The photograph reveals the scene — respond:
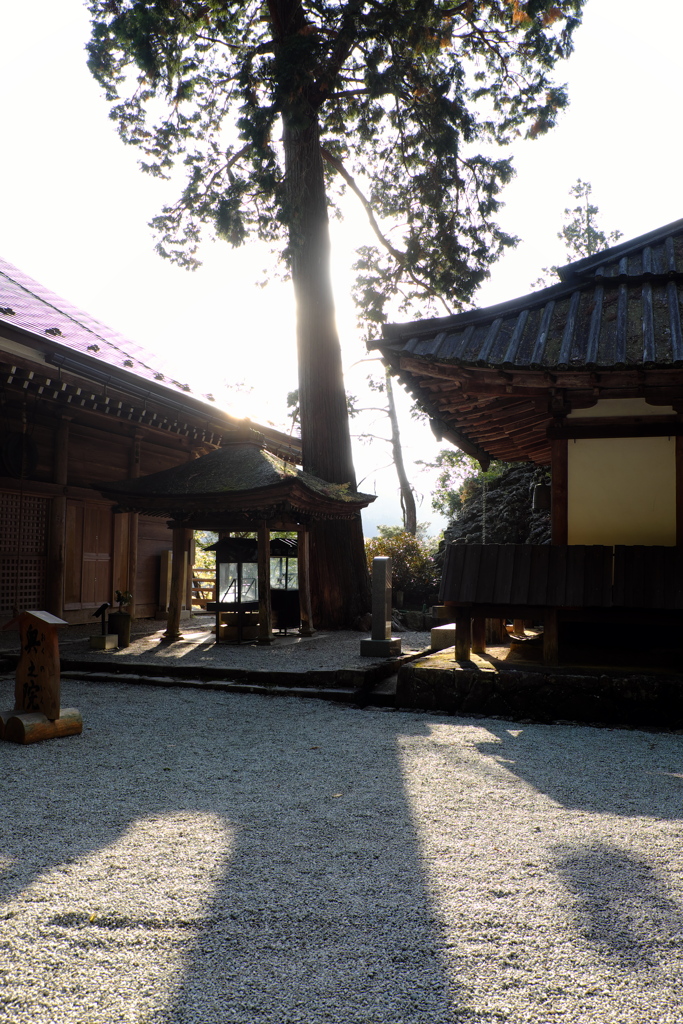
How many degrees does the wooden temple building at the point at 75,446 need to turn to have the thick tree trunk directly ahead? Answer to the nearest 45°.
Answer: approximately 45° to its left

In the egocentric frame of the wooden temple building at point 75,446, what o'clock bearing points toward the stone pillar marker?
The stone pillar marker is roughly at 12 o'clock from the wooden temple building.

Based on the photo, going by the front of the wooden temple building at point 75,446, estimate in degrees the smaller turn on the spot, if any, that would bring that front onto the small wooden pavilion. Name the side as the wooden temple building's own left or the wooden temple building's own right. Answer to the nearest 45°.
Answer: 0° — it already faces it

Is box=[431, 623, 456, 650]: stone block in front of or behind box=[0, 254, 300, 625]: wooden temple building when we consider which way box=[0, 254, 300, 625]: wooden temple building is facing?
in front

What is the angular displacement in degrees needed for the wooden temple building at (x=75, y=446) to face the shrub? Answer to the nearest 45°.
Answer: approximately 90° to its left

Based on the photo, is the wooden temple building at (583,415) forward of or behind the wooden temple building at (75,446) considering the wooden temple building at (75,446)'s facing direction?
forward

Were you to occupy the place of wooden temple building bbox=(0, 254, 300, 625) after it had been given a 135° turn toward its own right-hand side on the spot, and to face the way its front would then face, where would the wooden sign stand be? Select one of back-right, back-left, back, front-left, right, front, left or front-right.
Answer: left

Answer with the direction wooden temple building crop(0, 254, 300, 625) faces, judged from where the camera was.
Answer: facing the viewer and to the right of the viewer

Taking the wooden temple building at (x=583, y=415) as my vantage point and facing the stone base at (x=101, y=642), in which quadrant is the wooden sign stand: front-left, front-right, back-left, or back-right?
front-left

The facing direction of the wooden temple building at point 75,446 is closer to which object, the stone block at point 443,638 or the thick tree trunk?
the stone block
